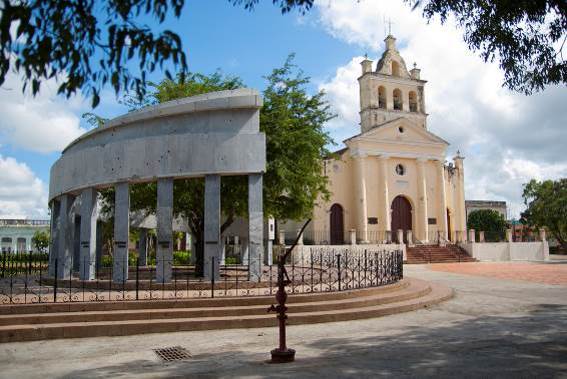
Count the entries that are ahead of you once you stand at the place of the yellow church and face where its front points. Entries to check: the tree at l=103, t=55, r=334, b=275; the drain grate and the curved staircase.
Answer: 3

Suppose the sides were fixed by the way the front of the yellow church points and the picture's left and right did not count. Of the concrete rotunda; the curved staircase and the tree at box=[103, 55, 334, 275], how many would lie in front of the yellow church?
3

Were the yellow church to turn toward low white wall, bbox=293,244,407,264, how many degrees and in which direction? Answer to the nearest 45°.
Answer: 0° — it already faces it

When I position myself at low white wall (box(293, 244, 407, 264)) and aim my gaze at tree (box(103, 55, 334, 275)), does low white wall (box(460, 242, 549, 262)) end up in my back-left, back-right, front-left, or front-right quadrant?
back-left

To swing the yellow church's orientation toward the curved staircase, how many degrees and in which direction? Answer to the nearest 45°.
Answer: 0° — it already faces it

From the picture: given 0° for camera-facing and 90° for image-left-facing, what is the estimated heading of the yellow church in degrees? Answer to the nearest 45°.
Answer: approximately 0°

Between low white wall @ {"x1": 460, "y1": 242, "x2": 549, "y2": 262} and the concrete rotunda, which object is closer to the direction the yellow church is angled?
the concrete rotunda

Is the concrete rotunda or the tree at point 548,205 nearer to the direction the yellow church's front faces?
the concrete rotunda

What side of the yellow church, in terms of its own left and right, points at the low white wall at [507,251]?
left

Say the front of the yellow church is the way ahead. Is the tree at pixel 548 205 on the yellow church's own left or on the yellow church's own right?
on the yellow church's own left
